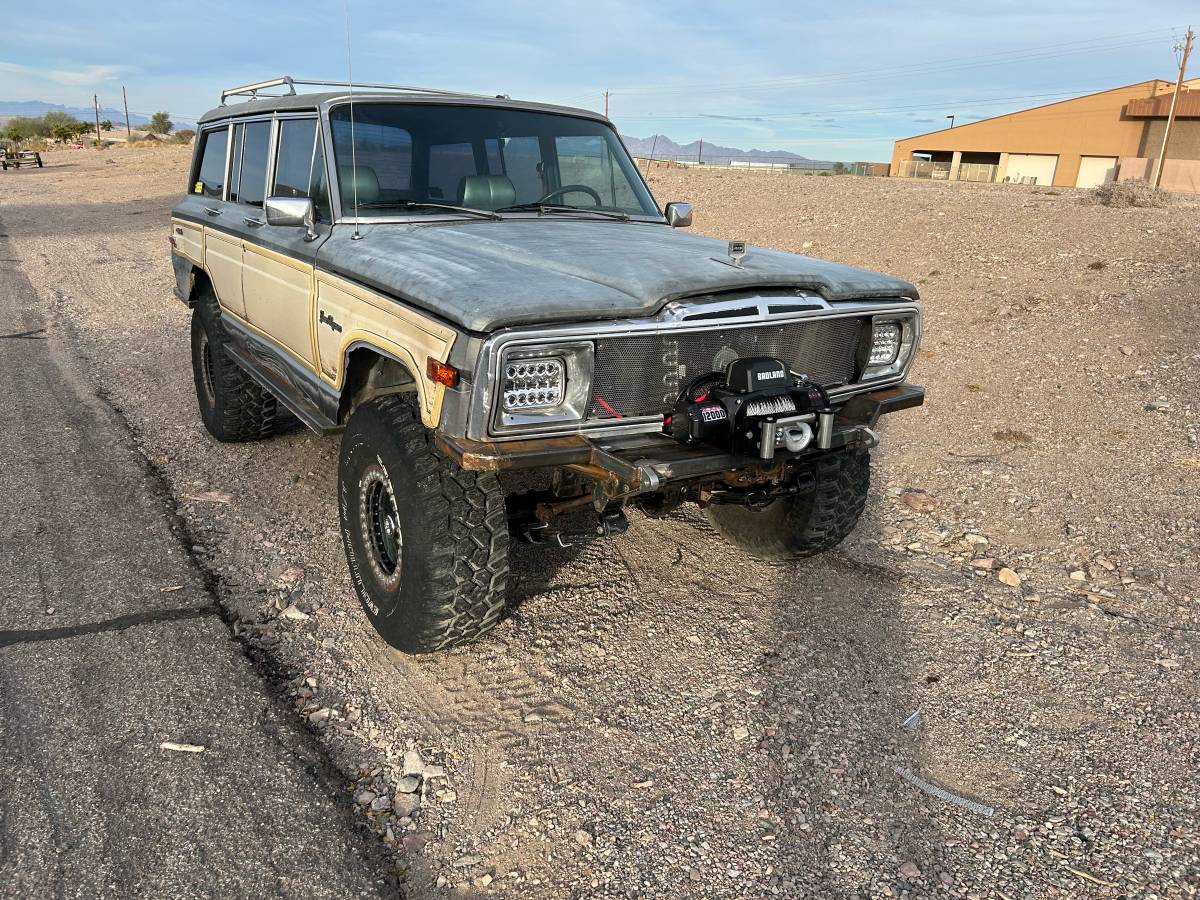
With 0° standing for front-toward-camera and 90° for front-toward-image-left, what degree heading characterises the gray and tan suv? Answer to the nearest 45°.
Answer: approximately 315°

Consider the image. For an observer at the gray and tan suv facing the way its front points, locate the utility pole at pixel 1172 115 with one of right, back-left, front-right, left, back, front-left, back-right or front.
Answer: left

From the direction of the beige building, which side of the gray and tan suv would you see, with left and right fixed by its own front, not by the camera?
left

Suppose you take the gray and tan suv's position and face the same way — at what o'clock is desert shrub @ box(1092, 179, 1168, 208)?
The desert shrub is roughly at 9 o'clock from the gray and tan suv.
